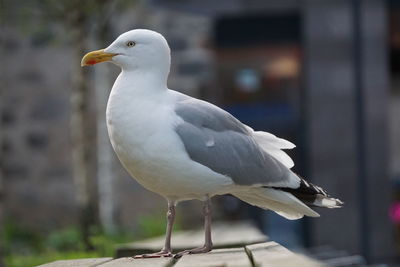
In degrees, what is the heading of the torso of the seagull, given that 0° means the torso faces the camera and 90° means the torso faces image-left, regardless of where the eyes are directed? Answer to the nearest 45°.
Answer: approximately 90°

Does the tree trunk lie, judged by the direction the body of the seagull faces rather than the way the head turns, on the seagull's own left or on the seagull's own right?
on the seagull's own right

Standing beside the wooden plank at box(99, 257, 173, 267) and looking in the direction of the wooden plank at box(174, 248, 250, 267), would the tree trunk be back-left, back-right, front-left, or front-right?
back-left
